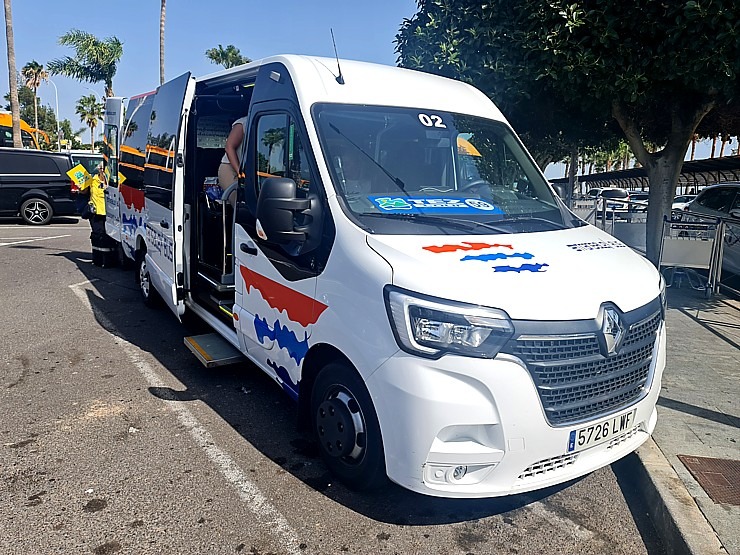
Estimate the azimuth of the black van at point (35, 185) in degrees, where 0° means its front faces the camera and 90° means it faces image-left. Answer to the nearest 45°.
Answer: approximately 90°

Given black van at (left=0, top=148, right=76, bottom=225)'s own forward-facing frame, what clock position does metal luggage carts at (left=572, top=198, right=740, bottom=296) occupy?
The metal luggage carts is roughly at 8 o'clock from the black van.

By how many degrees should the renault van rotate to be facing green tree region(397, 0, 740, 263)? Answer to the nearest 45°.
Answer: approximately 90° to its left

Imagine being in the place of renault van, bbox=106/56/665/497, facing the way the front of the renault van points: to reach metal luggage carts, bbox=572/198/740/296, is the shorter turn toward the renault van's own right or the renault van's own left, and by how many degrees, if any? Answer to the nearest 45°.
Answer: approximately 90° to the renault van's own left

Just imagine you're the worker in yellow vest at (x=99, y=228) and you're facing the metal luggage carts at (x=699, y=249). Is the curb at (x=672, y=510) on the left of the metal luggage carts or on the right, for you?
right

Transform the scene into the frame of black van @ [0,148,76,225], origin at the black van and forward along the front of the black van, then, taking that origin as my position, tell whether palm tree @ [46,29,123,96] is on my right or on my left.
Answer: on my right

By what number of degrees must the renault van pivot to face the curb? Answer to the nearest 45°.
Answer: approximately 45° to its left

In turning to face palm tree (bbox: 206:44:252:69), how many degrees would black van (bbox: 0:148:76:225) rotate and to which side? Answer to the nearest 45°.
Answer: approximately 135° to its right

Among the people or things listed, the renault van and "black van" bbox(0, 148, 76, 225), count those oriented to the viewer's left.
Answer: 1

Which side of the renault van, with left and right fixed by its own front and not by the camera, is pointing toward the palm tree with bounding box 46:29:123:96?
back

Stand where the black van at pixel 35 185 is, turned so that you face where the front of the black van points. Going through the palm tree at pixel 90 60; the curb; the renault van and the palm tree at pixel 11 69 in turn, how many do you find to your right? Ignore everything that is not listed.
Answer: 2
